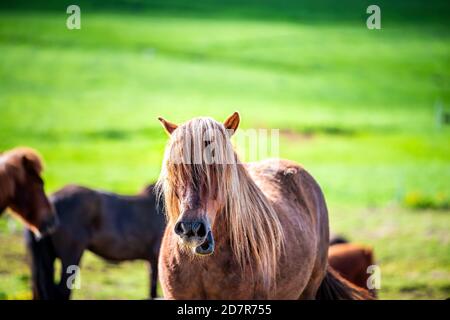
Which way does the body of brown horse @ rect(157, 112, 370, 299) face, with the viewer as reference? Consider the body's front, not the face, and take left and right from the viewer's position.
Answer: facing the viewer and to the left of the viewer

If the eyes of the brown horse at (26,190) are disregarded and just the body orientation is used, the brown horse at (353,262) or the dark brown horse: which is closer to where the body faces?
the brown horse

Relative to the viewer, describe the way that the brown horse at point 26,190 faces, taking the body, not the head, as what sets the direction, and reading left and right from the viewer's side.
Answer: facing to the right of the viewer

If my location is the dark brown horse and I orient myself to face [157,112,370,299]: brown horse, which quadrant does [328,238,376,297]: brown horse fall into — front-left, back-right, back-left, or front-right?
front-left
